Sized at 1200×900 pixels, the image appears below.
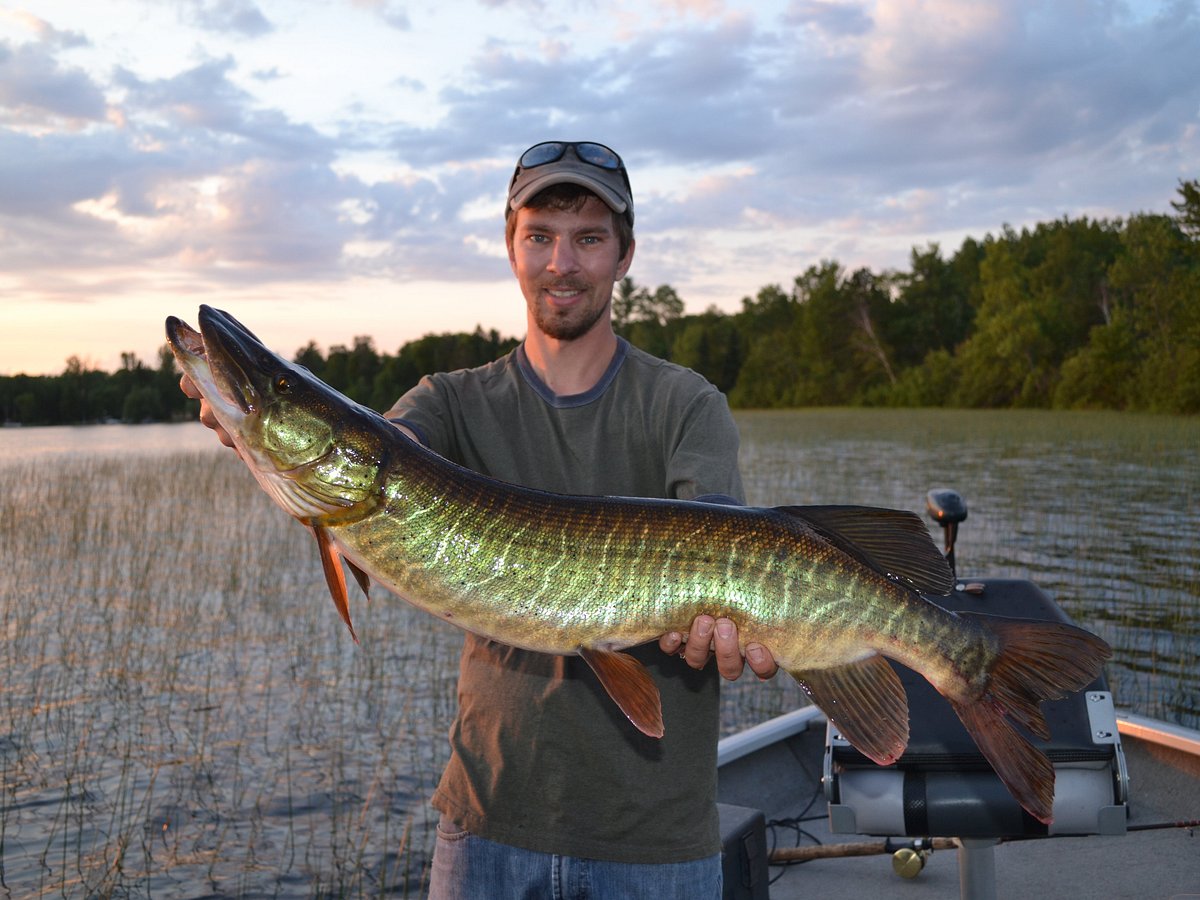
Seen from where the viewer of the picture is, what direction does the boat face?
facing away from the viewer

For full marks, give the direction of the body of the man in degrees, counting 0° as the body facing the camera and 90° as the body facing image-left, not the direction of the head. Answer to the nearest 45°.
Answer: approximately 0°
